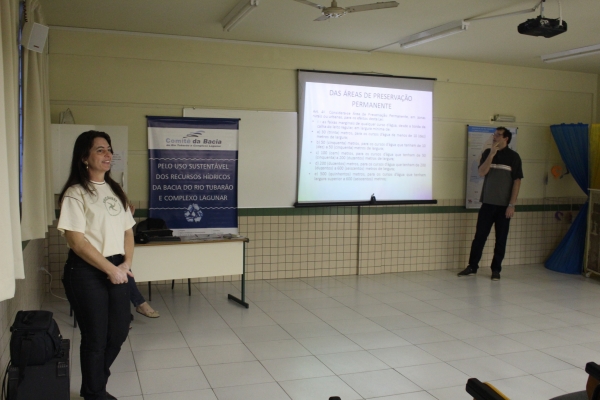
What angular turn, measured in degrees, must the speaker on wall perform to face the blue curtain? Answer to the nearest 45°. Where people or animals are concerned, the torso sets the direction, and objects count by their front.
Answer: approximately 45° to its left

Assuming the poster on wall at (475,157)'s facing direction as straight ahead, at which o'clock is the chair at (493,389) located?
The chair is roughly at 12 o'clock from the poster on wall.

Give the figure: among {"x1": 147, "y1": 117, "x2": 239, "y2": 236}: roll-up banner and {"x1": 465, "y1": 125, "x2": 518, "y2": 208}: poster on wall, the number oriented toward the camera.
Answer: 2

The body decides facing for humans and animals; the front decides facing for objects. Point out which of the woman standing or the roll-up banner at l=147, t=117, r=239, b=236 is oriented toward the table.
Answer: the roll-up banner

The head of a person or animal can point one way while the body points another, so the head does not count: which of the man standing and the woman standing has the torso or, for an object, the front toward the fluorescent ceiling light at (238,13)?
the man standing

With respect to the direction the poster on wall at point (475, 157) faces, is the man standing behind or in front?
in front

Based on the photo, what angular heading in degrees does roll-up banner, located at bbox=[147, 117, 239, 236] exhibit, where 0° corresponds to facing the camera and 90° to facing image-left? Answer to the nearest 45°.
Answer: approximately 0°

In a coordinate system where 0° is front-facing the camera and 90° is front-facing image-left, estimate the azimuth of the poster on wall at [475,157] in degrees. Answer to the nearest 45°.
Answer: approximately 0°

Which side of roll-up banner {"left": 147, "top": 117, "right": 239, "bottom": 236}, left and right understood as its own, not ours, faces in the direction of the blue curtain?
left

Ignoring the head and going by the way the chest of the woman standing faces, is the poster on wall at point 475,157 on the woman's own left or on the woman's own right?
on the woman's own left

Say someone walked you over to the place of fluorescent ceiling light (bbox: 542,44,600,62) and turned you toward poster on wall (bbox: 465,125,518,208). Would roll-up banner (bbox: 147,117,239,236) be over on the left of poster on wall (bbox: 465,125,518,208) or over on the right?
left
